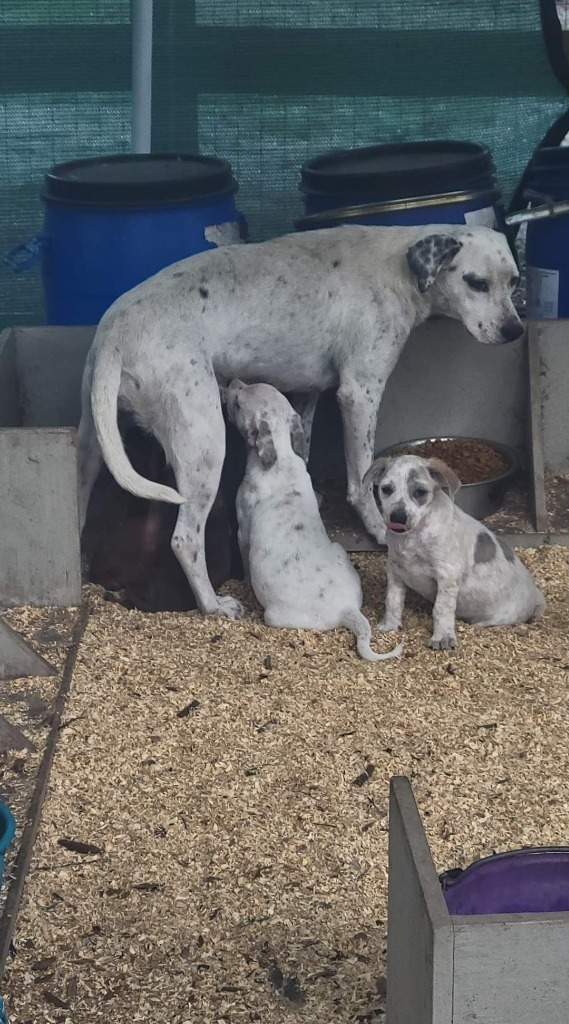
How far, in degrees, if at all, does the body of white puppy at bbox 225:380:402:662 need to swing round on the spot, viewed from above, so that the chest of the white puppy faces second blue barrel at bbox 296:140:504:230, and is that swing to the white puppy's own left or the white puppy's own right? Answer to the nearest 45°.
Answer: approximately 45° to the white puppy's own right

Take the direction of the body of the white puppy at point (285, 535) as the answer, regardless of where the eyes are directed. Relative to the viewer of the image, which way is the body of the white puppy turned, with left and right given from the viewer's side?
facing away from the viewer and to the left of the viewer

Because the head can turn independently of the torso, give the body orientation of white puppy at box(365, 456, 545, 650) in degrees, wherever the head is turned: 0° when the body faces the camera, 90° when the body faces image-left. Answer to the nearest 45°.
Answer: approximately 45°

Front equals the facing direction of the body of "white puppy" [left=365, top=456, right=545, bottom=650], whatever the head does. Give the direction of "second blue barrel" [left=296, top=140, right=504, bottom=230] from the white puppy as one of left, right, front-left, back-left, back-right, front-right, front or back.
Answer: back-right

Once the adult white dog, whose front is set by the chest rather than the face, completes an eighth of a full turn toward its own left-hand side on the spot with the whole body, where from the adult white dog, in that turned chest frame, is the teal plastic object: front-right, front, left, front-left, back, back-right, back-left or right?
back-right

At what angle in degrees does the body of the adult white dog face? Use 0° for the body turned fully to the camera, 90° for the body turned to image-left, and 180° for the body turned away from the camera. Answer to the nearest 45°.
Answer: approximately 270°

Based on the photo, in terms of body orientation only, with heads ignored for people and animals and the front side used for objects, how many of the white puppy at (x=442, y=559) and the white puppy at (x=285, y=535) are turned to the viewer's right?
0

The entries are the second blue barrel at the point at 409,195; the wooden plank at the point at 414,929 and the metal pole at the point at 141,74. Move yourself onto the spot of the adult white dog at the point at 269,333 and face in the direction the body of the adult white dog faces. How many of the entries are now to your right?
1

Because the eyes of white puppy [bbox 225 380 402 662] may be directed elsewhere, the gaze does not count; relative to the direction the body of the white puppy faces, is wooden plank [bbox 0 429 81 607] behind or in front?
in front

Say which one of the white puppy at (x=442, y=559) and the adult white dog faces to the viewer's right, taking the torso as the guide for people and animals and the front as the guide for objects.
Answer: the adult white dog

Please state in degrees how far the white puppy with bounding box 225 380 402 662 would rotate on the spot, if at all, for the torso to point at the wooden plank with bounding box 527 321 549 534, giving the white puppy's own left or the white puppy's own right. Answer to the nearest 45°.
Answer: approximately 90° to the white puppy's own right

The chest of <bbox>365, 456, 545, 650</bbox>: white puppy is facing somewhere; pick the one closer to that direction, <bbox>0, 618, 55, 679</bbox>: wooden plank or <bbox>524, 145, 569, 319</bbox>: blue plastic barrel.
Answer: the wooden plank
